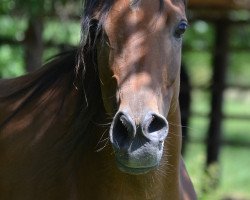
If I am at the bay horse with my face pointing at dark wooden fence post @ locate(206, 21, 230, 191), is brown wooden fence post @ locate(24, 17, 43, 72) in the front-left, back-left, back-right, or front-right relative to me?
front-left

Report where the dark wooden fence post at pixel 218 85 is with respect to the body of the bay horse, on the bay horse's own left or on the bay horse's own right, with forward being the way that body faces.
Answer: on the bay horse's own left

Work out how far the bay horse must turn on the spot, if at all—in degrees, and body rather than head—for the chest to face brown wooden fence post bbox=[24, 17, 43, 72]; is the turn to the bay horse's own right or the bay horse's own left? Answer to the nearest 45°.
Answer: approximately 135° to the bay horse's own left

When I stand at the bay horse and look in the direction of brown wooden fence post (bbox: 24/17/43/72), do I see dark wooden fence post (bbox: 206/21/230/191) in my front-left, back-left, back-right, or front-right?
front-right

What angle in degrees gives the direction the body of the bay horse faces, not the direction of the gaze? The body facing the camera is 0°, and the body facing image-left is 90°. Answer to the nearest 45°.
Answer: approximately 315°
